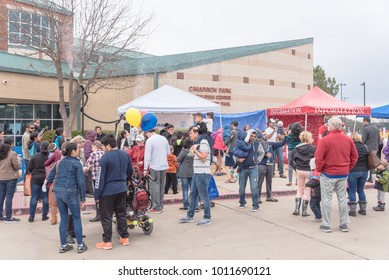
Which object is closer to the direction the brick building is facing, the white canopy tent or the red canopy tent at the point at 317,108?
the white canopy tent

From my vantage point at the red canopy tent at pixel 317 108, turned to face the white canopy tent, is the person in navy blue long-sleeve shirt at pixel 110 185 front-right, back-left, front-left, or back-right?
front-left

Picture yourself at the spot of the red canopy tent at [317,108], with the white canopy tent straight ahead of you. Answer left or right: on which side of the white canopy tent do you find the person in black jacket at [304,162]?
left

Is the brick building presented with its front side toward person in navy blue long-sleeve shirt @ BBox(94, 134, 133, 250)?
yes

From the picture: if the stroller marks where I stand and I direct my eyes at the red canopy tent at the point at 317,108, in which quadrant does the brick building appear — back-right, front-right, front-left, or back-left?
front-left

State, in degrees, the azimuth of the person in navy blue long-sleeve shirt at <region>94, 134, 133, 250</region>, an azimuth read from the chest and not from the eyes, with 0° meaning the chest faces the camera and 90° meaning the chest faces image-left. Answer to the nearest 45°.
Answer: approximately 135°

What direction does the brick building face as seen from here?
toward the camera

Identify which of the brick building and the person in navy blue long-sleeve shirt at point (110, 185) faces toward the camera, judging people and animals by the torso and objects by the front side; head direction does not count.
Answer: the brick building

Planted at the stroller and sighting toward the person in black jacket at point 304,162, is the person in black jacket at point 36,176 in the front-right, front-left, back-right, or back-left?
back-left
